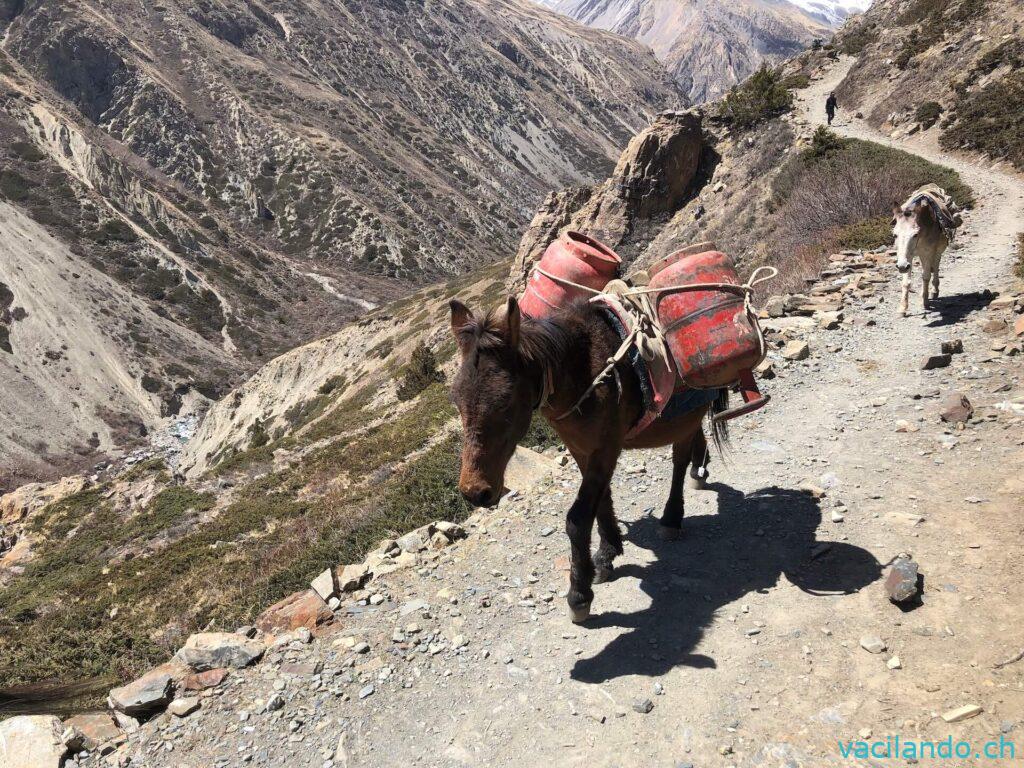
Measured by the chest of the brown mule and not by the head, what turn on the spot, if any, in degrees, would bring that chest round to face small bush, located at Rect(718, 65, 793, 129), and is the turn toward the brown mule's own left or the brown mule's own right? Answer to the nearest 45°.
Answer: approximately 135° to the brown mule's own right

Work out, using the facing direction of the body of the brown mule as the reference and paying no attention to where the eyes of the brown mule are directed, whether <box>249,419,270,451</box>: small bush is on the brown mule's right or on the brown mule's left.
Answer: on the brown mule's right

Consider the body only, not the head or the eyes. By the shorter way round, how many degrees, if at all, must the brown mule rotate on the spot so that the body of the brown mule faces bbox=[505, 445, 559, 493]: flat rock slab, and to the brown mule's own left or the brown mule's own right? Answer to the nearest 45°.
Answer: approximately 135° to the brown mule's own right

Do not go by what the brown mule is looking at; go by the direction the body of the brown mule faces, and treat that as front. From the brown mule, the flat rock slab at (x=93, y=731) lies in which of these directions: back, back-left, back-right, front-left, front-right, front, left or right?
front-right

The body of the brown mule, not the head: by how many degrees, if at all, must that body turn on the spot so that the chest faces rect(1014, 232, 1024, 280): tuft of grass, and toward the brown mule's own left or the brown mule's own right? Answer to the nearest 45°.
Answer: approximately 180°

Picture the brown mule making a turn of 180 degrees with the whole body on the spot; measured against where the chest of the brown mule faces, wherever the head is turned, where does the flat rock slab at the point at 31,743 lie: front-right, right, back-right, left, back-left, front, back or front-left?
back-left

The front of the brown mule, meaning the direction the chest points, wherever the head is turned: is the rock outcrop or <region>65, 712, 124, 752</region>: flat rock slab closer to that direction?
the flat rock slab

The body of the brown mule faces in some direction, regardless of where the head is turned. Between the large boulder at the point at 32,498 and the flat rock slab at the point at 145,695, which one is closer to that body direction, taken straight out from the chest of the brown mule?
the flat rock slab

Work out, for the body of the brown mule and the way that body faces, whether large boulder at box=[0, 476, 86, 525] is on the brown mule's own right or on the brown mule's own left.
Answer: on the brown mule's own right

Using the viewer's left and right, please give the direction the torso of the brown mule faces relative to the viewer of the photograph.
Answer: facing the viewer and to the left of the viewer
